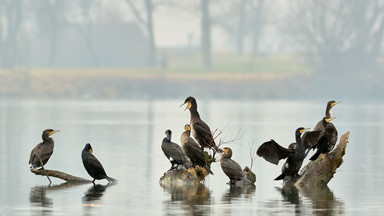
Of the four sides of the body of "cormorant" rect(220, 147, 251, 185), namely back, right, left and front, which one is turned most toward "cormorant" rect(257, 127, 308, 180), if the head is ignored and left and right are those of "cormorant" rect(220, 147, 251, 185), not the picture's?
back

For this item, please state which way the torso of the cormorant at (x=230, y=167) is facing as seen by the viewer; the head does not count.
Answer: to the viewer's left

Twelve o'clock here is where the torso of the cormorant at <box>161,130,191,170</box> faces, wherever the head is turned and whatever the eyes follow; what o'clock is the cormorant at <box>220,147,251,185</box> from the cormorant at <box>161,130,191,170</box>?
the cormorant at <box>220,147,251,185</box> is roughly at 6 o'clock from the cormorant at <box>161,130,191,170</box>.

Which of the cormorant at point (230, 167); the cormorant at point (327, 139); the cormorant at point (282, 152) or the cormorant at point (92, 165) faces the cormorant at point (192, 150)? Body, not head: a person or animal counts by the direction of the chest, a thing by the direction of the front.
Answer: the cormorant at point (230, 167)

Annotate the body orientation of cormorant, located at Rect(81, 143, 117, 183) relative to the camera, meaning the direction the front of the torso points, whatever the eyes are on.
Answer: to the viewer's left
